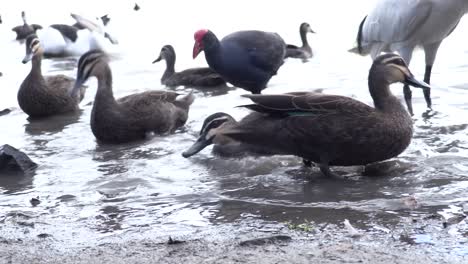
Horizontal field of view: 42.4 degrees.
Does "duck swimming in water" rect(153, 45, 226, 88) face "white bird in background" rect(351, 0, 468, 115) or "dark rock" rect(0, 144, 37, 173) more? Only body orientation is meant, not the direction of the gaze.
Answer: the dark rock

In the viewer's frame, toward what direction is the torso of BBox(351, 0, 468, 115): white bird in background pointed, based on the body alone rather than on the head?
to the viewer's right

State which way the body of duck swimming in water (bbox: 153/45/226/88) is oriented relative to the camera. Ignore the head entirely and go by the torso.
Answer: to the viewer's left

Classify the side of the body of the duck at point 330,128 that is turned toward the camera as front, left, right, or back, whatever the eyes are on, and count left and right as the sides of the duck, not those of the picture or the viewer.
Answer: right

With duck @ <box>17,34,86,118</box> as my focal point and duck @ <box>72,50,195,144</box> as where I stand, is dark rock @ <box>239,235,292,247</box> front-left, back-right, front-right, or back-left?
back-left

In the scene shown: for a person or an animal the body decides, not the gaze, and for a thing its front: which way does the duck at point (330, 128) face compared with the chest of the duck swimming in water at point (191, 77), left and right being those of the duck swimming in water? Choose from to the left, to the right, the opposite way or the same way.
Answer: the opposite way

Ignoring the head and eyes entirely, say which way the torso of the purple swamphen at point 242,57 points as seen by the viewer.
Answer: to the viewer's left
